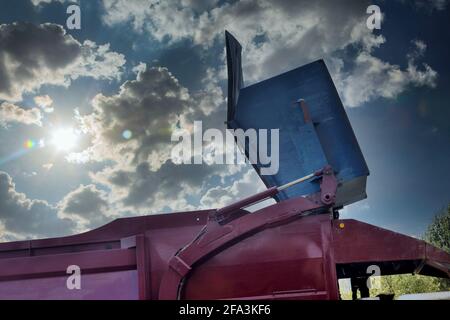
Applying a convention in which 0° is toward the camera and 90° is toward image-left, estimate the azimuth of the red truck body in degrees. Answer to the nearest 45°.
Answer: approximately 270°

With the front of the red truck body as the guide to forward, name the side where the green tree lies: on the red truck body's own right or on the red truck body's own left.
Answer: on the red truck body's own left
